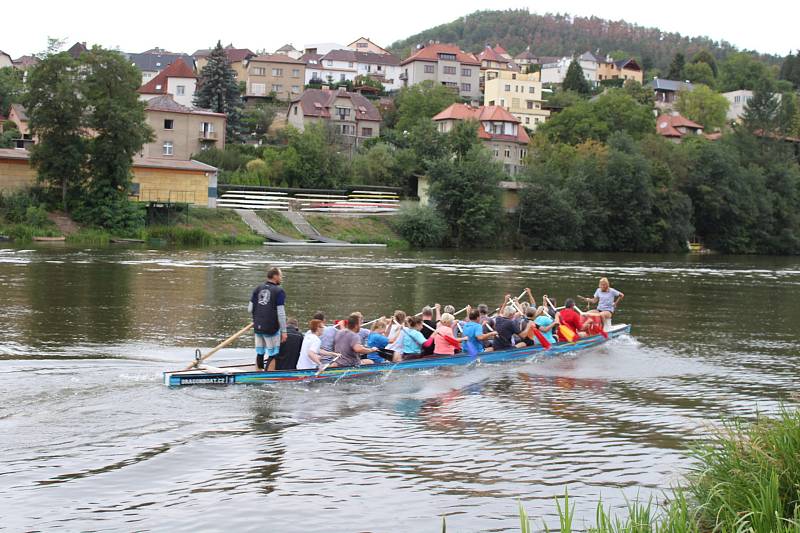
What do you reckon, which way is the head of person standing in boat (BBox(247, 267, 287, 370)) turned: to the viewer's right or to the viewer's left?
to the viewer's right

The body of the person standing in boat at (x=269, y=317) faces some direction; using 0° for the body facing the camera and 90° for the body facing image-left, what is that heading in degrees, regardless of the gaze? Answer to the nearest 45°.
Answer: approximately 225°

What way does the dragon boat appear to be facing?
to the viewer's right
